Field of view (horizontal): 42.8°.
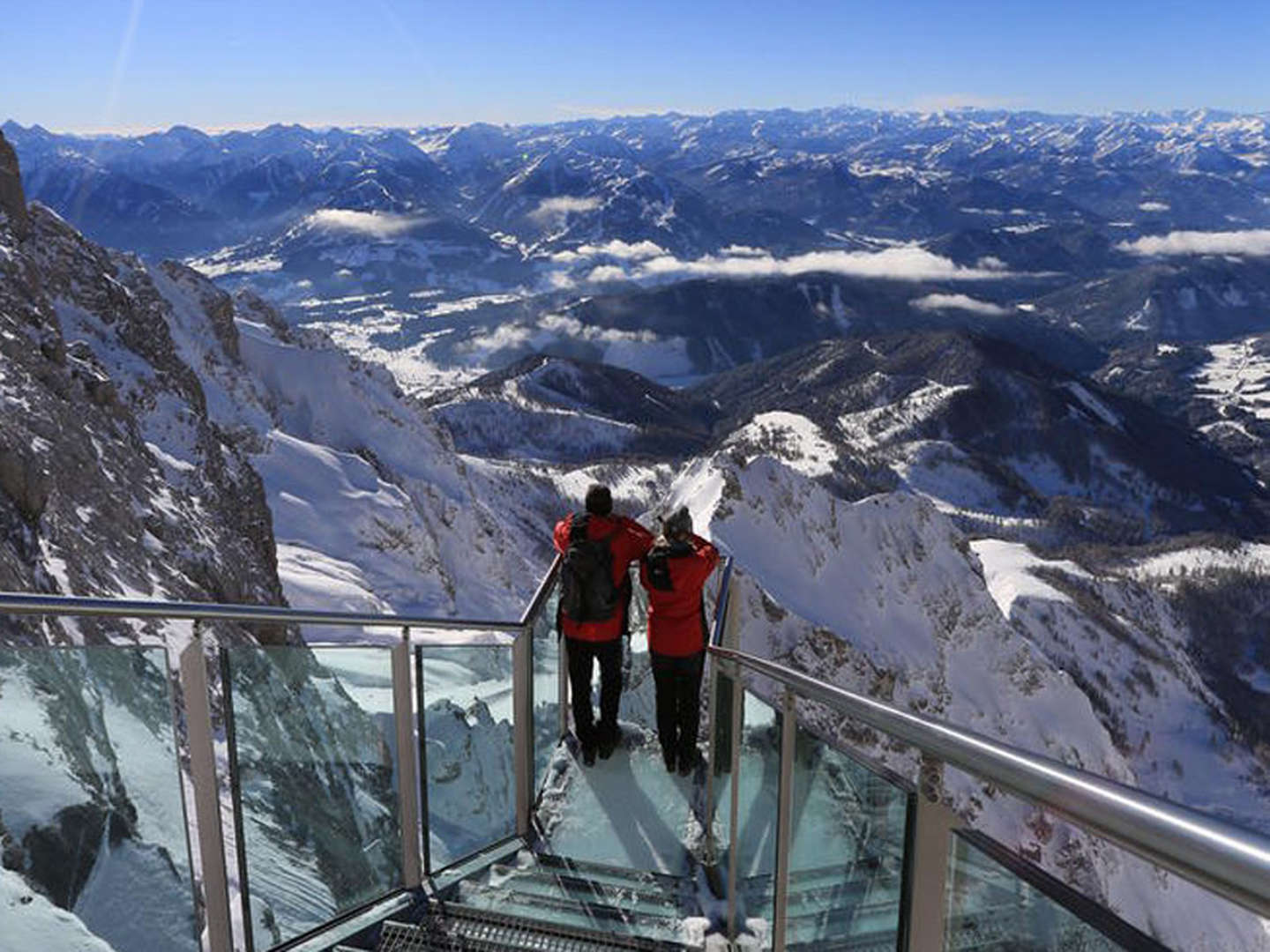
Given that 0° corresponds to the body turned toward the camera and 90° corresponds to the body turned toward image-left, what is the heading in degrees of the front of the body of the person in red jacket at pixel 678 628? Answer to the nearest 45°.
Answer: approximately 180°

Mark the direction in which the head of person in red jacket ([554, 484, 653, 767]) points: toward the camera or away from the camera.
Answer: away from the camera

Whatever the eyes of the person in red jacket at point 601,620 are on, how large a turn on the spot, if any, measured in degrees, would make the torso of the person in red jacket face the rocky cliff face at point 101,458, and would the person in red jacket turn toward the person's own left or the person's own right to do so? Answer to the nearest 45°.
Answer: approximately 45° to the person's own left

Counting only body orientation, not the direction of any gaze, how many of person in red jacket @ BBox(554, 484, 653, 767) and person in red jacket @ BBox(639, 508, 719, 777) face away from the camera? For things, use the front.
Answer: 2

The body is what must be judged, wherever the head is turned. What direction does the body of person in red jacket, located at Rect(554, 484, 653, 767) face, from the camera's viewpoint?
away from the camera

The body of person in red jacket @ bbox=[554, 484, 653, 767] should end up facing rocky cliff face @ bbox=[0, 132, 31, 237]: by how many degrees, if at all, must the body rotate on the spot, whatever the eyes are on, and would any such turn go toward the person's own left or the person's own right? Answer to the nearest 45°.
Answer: approximately 45° to the person's own left

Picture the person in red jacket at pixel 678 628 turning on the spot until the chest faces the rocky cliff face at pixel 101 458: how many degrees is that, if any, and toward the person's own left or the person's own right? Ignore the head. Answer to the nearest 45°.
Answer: approximately 45° to the person's own left
